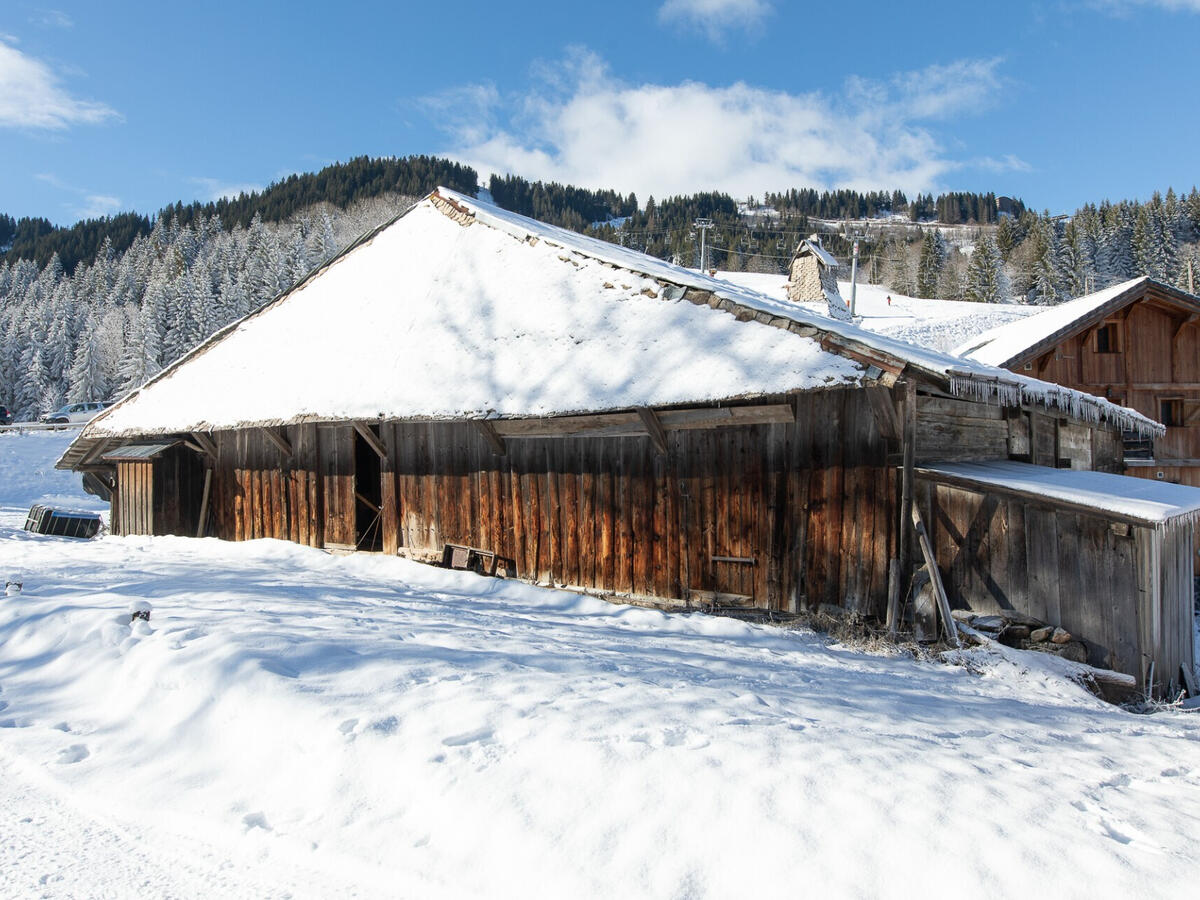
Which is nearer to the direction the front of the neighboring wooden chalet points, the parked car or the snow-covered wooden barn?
the snow-covered wooden barn

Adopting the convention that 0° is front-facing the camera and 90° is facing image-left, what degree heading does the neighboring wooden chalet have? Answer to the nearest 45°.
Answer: approximately 0°

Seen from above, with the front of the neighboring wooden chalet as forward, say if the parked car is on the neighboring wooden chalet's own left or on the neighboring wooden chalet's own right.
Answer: on the neighboring wooden chalet's own right
